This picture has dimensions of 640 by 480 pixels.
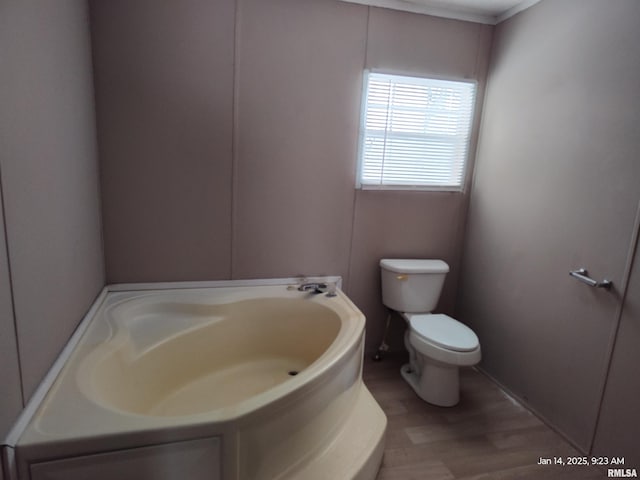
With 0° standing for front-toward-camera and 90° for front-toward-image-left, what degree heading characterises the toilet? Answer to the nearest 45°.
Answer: approximately 315°

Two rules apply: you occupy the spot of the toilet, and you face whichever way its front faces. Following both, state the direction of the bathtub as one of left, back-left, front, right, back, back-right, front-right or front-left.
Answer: right

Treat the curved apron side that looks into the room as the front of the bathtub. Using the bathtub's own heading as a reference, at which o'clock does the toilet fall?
The toilet is roughly at 10 o'clock from the bathtub.

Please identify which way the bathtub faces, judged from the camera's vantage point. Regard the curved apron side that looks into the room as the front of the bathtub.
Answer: facing the viewer and to the right of the viewer

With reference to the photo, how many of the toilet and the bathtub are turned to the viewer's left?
0
